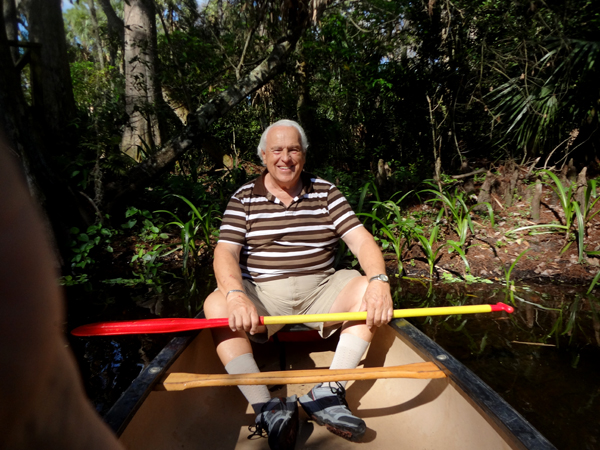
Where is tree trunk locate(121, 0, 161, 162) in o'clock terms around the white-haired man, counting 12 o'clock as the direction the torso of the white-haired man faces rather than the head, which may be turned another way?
The tree trunk is roughly at 5 o'clock from the white-haired man.

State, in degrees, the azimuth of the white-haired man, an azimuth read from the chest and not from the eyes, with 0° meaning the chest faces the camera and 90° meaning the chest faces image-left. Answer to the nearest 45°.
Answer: approximately 0°

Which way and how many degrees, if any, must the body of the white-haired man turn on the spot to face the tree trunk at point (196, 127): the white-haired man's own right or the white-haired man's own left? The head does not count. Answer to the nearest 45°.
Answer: approximately 180°

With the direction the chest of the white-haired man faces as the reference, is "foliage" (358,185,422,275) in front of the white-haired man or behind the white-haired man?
behind

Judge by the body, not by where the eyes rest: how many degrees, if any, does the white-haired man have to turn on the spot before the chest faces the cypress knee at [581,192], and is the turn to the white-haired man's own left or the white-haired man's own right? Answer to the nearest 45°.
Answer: approximately 135° to the white-haired man's own left

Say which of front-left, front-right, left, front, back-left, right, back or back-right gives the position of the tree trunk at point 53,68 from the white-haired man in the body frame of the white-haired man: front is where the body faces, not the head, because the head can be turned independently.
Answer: back-right

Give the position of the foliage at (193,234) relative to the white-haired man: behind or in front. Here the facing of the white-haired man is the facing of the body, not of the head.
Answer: behind

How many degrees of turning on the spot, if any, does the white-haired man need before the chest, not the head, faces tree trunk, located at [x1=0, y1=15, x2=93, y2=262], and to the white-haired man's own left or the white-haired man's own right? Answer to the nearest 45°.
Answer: approximately 135° to the white-haired man's own right
